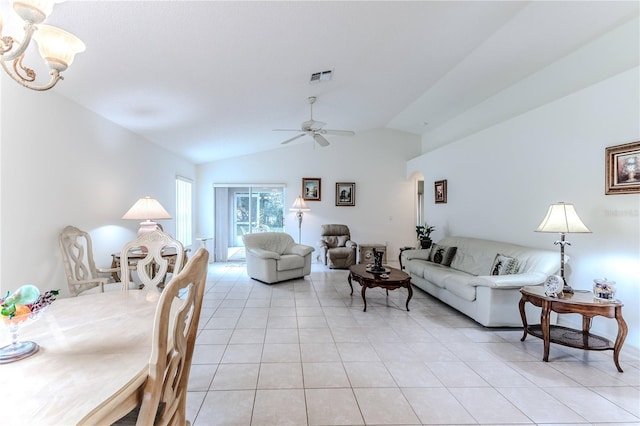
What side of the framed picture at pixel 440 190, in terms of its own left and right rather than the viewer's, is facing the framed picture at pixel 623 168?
left

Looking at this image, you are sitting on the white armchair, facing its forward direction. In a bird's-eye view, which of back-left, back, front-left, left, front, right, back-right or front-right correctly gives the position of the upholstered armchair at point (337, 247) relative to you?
left

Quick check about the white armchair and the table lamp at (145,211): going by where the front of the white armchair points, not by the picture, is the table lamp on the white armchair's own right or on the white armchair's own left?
on the white armchair's own right

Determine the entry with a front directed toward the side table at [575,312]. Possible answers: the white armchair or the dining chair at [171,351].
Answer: the white armchair

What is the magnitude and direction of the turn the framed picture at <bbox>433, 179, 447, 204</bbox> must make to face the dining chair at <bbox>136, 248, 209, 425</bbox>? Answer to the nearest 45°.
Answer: approximately 45° to its left

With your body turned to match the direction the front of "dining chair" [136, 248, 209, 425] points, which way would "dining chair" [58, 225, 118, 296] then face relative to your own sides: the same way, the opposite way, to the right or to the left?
the opposite way

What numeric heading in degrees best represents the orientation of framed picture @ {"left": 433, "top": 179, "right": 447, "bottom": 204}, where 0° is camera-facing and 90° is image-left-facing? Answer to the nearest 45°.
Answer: approximately 45°

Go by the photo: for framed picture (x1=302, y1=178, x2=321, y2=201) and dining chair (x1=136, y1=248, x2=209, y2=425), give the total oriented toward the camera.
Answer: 1

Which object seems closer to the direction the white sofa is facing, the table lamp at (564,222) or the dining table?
the dining table

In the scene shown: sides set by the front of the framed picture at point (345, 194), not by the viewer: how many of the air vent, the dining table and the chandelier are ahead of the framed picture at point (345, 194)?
3

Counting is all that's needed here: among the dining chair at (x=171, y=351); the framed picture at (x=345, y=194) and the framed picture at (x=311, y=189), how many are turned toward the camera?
2

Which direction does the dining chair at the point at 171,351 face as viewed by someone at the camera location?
facing away from the viewer and to the left of the viewer

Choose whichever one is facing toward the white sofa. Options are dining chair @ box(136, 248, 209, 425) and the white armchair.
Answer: the white armchair

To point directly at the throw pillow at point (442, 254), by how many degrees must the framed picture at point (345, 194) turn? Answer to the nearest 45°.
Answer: approximately 45° to its left

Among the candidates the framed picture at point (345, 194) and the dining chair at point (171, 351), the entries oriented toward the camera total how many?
1

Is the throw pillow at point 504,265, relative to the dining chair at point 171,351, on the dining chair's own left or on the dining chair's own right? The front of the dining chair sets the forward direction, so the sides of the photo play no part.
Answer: on the dining chair's own right

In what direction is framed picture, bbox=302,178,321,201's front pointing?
toward the camera
